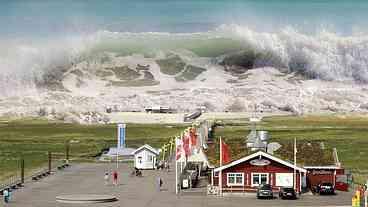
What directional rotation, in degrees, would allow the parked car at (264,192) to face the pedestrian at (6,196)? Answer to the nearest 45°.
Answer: approximately 90° to its left
